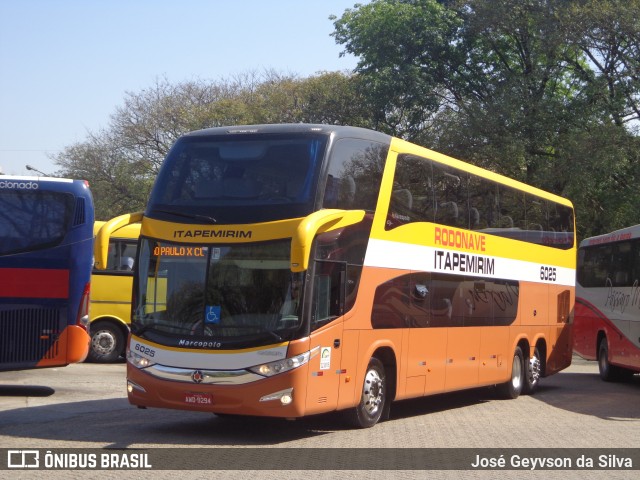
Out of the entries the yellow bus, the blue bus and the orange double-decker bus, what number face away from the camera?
1

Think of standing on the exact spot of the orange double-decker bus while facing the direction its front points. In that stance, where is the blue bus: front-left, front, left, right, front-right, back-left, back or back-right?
right

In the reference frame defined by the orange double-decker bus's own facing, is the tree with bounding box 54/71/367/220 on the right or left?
on its right

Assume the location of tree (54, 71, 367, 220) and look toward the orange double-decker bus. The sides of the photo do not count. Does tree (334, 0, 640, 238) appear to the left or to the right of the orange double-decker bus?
left

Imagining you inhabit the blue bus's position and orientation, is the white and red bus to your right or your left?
on your right

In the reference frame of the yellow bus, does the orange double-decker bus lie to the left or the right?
on its left

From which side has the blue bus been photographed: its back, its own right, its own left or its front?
back

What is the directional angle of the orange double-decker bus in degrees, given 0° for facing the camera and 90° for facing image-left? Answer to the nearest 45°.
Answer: approximately 45°

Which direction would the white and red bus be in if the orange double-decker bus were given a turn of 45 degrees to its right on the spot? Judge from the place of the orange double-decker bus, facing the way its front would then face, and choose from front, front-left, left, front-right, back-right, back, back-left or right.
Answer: back-right

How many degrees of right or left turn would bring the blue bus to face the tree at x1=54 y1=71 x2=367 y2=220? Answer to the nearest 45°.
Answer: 0° — it already faces it
